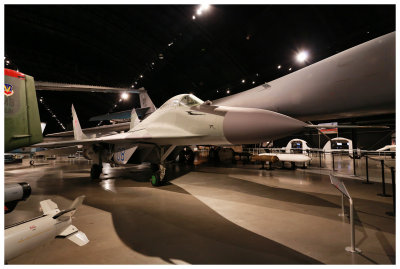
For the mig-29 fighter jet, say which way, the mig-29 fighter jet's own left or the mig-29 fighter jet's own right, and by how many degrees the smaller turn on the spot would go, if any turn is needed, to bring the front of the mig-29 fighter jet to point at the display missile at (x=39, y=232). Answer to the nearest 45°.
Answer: approximately 90° to the mig-29 fighter jet's own right

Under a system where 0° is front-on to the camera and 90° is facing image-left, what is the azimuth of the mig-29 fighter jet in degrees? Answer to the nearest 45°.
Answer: approximately 315°

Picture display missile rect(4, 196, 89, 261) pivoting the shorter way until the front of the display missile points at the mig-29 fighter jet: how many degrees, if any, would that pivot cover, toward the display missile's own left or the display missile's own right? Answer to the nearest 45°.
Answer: approximately 180°

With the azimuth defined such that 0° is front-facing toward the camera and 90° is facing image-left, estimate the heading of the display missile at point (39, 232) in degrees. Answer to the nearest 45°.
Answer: approximately 45°

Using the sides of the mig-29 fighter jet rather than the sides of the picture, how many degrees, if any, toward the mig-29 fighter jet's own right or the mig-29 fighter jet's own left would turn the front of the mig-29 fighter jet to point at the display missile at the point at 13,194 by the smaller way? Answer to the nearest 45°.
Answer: approximately 90° to the mig-29 fighter jet's own right
